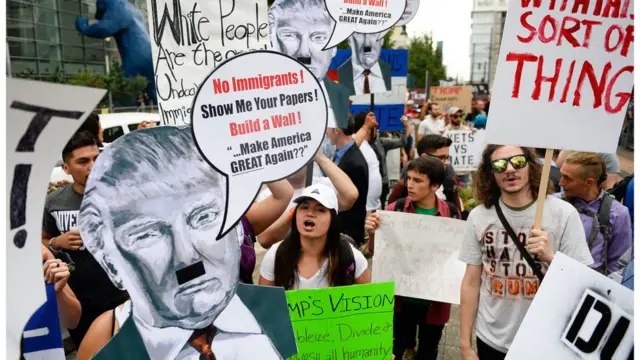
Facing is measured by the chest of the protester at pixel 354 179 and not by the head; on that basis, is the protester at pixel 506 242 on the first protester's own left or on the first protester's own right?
on the first protester's own left

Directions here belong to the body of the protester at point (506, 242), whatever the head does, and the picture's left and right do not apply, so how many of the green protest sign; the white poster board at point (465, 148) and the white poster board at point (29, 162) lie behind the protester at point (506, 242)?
1

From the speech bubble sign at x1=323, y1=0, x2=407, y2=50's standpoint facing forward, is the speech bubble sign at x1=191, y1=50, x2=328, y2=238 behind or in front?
in front

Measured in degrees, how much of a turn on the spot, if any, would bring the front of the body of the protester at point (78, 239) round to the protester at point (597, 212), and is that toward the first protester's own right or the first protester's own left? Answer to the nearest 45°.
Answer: approximately 45° to the first protester's own left

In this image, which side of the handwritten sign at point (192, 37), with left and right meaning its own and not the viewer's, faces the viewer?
front

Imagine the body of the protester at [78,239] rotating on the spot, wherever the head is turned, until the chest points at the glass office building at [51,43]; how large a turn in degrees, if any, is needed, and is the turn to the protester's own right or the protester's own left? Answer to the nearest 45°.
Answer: approximately 135° to the protester's own left

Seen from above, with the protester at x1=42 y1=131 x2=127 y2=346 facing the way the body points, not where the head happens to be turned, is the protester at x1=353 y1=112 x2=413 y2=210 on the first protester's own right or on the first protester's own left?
on the first protester's own left

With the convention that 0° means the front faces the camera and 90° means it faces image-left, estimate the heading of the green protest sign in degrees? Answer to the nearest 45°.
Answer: approximately 0°

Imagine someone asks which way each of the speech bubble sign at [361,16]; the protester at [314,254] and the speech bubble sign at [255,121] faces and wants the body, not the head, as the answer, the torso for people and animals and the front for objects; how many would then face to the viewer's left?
0

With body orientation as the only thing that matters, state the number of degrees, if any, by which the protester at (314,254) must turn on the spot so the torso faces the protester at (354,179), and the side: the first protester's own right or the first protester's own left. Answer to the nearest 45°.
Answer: approximately 180°

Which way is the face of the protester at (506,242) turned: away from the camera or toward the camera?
toward the camera

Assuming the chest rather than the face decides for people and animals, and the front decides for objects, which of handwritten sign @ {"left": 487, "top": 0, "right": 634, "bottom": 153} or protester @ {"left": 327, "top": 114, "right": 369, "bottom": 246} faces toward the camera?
the handwritten sign

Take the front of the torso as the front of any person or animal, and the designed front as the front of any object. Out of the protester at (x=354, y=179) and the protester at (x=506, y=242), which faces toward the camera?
the protester at (x=506, y=242)

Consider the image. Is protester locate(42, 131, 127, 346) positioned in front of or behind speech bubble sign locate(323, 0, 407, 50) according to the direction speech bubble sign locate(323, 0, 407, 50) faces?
in front

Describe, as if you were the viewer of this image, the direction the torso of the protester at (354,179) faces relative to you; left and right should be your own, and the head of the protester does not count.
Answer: facing to the left of the viewer

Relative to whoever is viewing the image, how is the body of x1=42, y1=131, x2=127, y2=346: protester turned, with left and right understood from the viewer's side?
facing the viewer and to the right of the viewer
